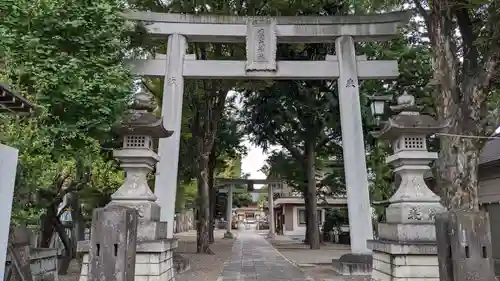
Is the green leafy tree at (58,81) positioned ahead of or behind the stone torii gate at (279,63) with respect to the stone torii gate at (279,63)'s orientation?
ahead

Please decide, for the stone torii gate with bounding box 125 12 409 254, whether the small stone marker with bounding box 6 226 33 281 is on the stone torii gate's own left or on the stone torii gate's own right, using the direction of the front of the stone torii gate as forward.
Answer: on the stone torii gate's own right

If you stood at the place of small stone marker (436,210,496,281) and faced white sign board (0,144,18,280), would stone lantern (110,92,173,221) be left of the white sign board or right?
right

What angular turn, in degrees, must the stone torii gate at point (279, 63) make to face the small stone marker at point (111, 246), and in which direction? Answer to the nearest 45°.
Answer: approximately 45° to its right

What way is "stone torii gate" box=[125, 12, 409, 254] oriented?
toward the camera

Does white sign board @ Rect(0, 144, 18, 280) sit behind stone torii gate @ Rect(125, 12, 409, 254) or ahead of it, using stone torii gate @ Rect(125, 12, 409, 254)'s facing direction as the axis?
ahead

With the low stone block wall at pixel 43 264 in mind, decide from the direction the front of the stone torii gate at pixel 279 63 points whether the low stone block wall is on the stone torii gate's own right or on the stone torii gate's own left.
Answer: on the stone torii gate's own right

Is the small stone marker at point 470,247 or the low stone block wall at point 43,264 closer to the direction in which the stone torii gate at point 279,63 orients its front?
the small stone marker
